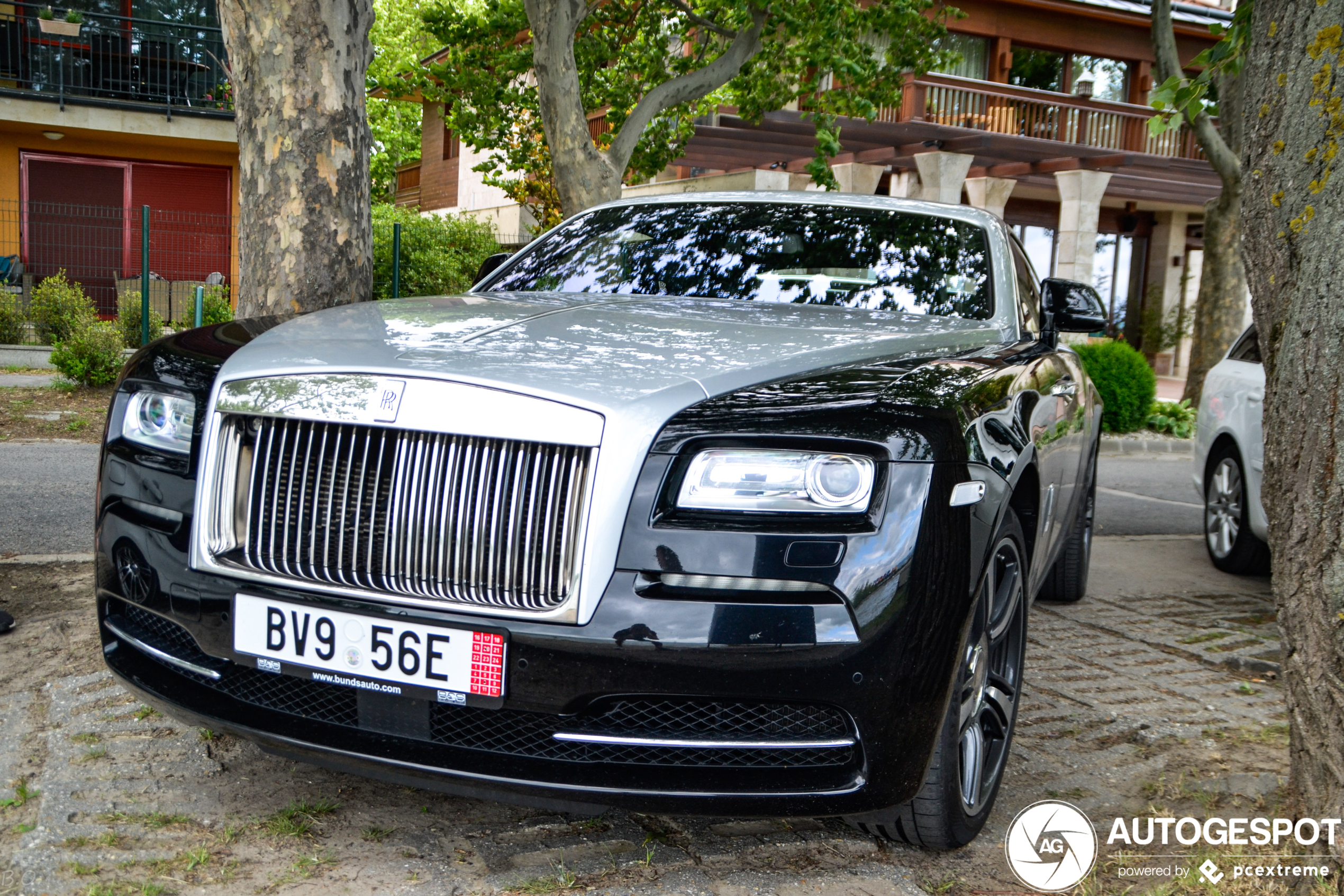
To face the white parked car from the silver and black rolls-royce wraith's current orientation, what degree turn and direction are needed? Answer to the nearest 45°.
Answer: approximately 180°

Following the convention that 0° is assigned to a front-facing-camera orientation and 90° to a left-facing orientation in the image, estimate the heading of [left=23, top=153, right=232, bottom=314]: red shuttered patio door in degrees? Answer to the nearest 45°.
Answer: approximately 0°

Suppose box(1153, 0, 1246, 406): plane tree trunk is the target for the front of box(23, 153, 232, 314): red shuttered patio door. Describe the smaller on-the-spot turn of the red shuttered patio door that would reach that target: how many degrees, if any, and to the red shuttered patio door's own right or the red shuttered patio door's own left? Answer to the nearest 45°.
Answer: approximately 45° to the red shuttered patio door's own left

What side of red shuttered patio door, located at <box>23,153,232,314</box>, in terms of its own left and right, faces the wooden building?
left

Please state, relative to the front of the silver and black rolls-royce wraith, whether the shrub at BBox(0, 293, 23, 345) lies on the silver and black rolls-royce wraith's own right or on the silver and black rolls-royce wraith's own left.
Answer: on the silver and black rolls-royce wraith's own right

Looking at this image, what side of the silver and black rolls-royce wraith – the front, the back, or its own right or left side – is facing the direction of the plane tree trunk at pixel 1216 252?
back

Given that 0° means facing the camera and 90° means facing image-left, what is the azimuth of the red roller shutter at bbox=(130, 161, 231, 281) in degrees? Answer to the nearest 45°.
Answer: approximately 0°

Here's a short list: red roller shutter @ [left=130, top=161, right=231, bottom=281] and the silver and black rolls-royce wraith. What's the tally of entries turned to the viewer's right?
0

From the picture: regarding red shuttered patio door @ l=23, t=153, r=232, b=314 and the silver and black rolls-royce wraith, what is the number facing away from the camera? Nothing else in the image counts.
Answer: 0

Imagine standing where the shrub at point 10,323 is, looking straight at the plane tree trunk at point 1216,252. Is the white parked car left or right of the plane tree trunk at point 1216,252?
right

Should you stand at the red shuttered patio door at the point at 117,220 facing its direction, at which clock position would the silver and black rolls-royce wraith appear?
The silver and black rolls-royce wraith is roughly at 12 o'clock from the red shuttered patio door.

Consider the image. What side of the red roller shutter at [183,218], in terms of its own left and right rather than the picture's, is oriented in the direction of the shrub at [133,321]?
front

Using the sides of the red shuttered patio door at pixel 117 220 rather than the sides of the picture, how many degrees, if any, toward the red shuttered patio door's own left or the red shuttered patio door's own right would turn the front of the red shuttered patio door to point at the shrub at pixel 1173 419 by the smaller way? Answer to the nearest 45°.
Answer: approximately 45° to the red shuttered patio door's own left

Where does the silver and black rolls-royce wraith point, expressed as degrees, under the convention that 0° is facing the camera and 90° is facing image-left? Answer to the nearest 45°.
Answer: approximately 45°
